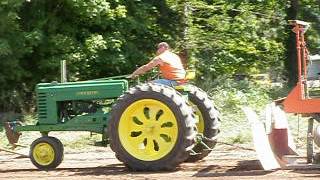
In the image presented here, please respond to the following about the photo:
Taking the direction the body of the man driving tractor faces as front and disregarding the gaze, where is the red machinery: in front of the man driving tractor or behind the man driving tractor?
behind

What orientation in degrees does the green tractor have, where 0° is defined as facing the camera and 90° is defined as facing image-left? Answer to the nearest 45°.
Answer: approximately 90°

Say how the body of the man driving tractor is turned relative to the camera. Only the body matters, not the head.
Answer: to the viewer's left
